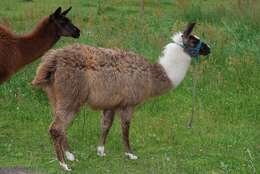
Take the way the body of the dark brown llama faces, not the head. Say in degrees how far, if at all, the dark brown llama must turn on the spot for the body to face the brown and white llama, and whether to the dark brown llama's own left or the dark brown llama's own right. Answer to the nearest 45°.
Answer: approximately 45° to the dark brown llama's own right

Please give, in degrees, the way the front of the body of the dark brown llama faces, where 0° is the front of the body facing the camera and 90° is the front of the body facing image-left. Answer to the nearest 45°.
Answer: approximately 270°
